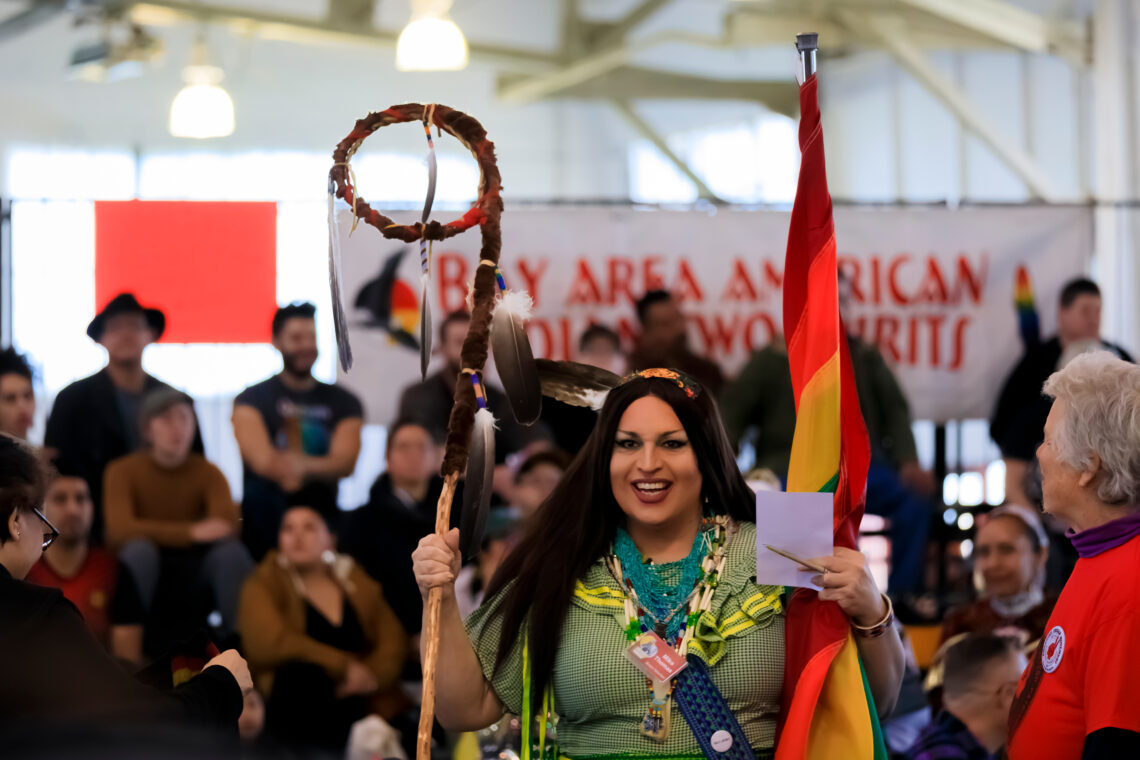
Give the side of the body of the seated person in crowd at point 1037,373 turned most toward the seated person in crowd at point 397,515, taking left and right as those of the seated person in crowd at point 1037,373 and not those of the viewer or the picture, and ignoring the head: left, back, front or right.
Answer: right

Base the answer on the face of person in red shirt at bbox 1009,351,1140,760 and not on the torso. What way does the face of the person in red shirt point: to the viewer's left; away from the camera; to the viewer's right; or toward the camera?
to the viewer's left

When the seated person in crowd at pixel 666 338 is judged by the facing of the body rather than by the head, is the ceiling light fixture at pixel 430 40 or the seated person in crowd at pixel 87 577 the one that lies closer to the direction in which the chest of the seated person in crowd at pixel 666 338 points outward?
the seated person in crowd

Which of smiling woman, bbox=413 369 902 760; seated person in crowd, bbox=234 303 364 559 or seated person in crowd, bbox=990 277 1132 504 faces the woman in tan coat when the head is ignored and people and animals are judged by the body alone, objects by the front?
seated person in crowd, bbox=234 303 364 559

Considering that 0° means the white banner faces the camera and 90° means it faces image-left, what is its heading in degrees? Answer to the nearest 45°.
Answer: approximately 0°

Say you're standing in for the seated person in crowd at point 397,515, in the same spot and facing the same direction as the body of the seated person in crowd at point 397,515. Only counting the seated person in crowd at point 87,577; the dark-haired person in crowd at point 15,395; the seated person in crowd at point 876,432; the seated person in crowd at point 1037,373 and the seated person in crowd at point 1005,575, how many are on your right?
2

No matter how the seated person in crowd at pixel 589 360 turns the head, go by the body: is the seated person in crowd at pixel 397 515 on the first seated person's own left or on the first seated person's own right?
on the first seated person's own right

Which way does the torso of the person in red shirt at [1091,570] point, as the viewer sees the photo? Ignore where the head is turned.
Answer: to the viewer's left

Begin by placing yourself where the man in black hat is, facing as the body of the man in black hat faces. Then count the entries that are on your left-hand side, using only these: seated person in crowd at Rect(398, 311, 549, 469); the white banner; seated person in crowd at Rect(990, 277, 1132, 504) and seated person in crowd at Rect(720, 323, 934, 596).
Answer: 4
